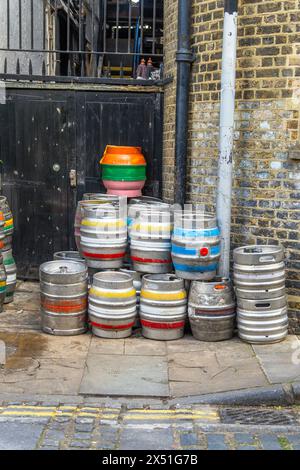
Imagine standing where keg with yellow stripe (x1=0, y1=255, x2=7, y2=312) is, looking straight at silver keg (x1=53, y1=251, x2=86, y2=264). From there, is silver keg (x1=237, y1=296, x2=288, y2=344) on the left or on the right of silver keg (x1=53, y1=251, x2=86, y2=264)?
right

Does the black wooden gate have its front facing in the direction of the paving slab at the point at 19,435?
yes

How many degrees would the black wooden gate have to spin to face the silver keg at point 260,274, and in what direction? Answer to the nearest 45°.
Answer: approximately 45° to its left

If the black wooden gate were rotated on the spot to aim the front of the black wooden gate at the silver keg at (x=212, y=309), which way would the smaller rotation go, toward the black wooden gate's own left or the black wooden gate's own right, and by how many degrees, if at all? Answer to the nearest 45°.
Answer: approximately 45° to the black wooden gate's own left

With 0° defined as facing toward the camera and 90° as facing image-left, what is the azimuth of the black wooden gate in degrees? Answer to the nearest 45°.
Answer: approximately 0°

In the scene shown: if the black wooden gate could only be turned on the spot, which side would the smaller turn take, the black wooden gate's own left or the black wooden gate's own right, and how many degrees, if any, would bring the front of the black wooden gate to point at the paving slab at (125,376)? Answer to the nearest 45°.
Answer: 0° — it already faces it

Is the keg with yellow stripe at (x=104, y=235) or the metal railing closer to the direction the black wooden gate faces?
the keg with yellow stripe

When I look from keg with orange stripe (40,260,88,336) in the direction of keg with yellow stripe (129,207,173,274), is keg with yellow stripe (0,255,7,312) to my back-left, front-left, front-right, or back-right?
back-left

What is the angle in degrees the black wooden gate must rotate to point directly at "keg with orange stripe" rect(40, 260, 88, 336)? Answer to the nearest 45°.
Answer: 0° — it already faces it

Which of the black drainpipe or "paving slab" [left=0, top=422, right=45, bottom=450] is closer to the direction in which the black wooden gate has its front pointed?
the paving slab

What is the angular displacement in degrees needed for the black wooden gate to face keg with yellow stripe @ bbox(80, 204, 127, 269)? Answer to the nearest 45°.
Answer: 0° — it already faces it
